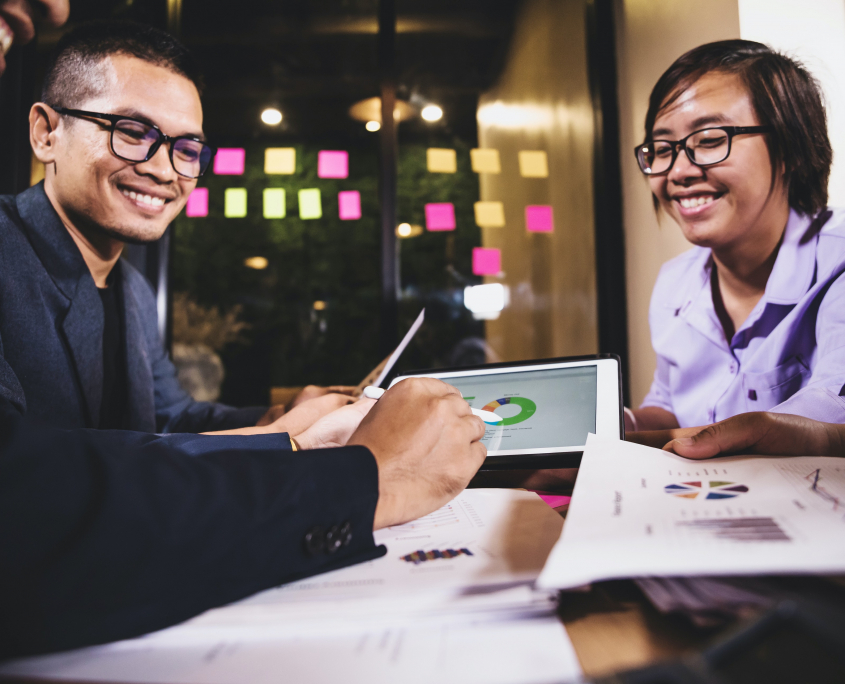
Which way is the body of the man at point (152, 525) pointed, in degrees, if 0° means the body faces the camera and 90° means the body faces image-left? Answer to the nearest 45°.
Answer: approximately 270°

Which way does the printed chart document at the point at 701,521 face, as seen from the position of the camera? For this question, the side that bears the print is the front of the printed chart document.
facing the viewer

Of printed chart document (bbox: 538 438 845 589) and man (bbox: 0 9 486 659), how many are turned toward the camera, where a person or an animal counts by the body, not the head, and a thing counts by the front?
1

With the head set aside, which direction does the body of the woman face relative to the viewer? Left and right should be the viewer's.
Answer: facing the viewer and to the left of the viewer
